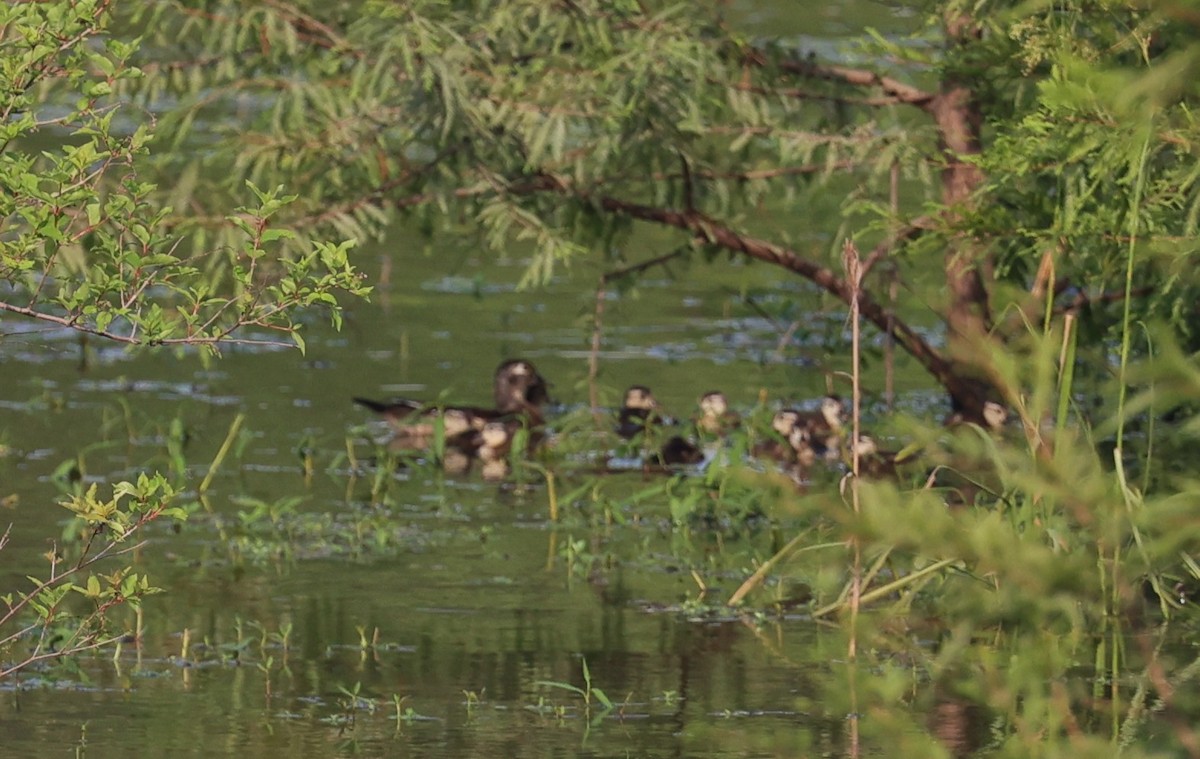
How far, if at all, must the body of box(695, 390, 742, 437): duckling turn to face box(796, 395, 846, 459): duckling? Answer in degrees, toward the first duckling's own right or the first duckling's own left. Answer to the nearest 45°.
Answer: approximately 135° to the first duckling's own left

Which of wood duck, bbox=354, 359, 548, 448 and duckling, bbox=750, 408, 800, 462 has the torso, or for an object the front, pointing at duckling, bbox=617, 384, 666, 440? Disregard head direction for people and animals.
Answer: the wood duck

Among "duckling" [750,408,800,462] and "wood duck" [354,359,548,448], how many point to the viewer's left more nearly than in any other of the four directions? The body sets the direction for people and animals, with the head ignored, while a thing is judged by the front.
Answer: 0

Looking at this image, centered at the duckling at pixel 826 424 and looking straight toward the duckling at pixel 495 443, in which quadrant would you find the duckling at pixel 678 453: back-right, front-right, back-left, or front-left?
front-left

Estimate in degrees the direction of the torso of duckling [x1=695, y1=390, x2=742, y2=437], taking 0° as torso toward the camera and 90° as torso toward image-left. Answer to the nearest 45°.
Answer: approximately 45°

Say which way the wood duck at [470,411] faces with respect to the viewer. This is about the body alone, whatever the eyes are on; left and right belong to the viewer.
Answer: facing to the right of the viewer

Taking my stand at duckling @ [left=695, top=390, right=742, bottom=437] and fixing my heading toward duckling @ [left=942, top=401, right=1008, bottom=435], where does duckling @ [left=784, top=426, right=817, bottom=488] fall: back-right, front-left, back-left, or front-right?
front-right
